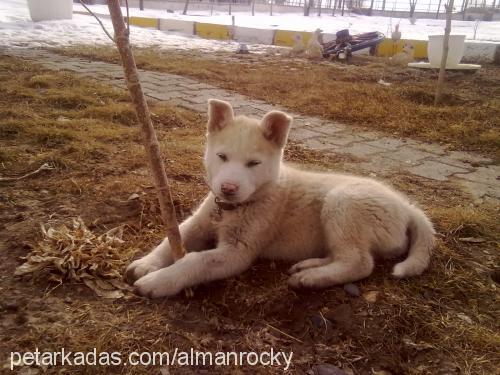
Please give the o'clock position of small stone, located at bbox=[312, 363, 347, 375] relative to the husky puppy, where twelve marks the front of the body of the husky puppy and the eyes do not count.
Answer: The small stone is roughly at 10 o'clock from the husky puppy.

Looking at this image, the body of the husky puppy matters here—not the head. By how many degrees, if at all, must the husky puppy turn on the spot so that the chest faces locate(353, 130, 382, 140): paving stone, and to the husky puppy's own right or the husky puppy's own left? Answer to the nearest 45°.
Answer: approximately 135° to the husky puppy's own right

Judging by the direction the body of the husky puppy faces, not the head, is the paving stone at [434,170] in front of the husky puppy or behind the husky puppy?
behind

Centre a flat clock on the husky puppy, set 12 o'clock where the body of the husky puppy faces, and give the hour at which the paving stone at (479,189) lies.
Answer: The paving stone is roughly at 6 o'clock from the husky puppy.

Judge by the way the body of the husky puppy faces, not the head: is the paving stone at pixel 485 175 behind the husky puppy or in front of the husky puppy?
behind

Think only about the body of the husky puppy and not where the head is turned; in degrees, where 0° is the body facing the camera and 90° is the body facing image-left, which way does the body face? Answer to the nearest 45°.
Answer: approximately 45°

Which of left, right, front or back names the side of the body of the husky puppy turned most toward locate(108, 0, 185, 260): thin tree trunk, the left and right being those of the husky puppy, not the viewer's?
front

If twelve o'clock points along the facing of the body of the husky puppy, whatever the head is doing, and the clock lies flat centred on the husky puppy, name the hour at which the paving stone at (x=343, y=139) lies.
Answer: The paving stone is roughly at 5 o'clock from the husky puppy.

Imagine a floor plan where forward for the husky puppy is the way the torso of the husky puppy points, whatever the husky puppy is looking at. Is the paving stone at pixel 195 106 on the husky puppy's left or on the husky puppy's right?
on the husky puppy's right

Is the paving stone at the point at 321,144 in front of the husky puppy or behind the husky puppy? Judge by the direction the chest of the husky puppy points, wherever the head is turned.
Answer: behind

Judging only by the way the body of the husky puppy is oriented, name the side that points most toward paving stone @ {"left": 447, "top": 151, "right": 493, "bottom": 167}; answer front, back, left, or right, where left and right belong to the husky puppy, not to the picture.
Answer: back

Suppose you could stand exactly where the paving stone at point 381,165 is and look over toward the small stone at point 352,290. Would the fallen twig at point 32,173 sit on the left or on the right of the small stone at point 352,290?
right

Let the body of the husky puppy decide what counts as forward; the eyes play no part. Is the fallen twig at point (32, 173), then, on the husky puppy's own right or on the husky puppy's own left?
on the husky puppy's own right

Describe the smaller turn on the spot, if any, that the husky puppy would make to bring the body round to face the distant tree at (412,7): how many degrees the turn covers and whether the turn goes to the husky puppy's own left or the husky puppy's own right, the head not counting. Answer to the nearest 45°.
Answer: approximately 135° to the husky puppy's own right
